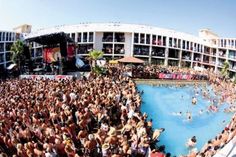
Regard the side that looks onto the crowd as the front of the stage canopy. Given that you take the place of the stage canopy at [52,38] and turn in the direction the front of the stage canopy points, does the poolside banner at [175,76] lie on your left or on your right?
on your left

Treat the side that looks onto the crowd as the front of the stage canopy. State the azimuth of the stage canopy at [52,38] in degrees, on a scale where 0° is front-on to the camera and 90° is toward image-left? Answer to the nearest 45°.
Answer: approximately 315°

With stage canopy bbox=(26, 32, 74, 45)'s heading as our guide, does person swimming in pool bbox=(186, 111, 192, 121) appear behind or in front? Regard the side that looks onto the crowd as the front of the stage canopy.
in front
